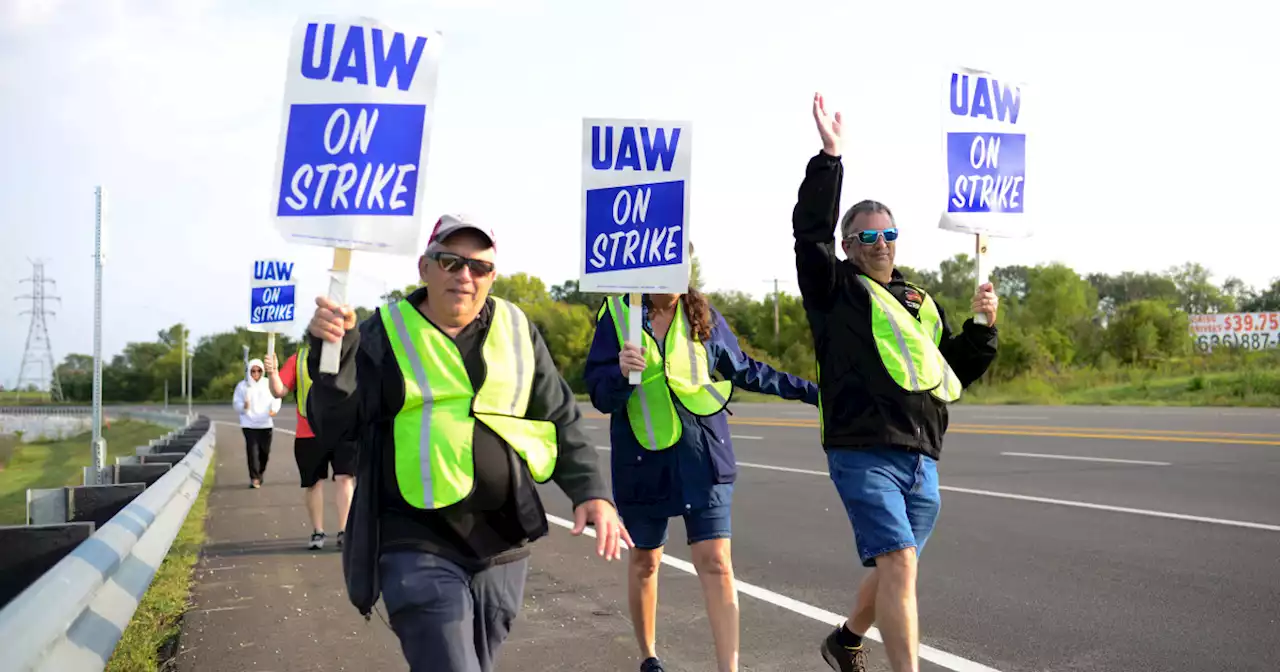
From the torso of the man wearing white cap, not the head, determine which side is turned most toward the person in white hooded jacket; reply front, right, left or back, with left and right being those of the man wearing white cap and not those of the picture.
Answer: back

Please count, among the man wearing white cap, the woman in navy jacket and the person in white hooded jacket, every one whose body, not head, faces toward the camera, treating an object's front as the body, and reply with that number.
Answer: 3

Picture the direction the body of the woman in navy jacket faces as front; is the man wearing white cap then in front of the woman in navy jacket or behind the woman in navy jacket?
in front

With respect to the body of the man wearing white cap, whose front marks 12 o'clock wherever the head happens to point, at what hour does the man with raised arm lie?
The man with raised arm is roughly at 8 o'clock from the man wearing white cap.

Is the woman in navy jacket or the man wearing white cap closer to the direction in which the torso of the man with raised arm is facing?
the man wearing white cap

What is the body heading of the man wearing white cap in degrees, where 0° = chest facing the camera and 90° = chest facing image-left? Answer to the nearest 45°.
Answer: approximately 0°

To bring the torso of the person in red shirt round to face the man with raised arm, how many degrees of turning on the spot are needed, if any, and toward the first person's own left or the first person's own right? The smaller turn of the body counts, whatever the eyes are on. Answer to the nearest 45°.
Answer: approximately 45° to the first person's own left

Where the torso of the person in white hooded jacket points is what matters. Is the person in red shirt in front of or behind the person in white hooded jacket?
in front

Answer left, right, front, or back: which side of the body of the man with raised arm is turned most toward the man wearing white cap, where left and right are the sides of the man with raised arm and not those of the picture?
right
